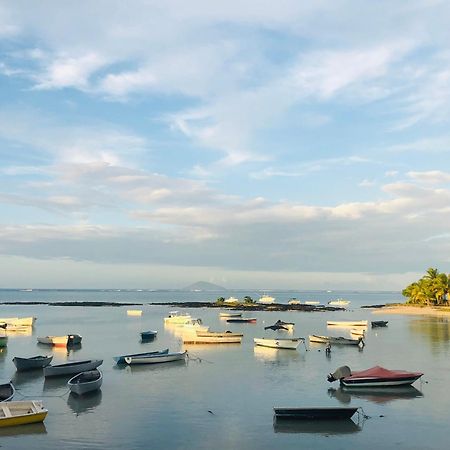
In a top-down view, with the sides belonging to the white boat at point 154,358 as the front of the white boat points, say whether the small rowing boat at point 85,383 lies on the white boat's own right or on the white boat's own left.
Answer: on the white boat's own right

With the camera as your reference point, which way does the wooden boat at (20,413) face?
facing to the right of the viewer

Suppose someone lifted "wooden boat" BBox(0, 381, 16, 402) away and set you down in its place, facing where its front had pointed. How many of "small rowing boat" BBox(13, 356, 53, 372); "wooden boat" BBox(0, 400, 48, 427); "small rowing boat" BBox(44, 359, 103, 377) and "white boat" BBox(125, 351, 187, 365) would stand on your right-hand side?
1

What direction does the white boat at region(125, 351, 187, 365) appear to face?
to the viewer's right

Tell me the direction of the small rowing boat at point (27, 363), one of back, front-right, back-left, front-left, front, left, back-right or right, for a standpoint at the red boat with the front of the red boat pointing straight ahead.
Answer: back

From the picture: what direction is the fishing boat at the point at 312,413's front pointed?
to the viewer's right

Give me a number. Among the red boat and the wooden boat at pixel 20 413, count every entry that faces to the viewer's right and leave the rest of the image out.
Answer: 2

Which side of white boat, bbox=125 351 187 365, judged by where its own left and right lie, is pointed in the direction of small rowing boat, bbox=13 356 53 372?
back

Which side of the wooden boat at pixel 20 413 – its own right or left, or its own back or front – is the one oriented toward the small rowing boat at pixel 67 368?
left

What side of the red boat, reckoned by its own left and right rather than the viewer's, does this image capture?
right
